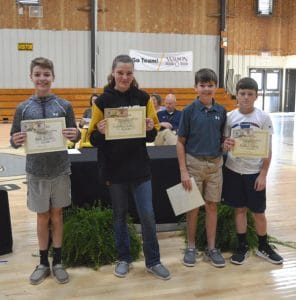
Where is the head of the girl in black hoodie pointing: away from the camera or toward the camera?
toward the camera

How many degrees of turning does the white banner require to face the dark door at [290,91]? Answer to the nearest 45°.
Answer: approximately 135° to its left

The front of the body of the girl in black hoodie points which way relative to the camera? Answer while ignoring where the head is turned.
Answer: toward the camera

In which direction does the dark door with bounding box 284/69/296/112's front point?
toward the camera

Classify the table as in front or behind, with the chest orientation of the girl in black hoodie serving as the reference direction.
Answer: behind

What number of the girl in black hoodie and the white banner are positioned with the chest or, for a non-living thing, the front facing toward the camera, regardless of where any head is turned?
2

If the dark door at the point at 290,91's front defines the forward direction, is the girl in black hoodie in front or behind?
in front

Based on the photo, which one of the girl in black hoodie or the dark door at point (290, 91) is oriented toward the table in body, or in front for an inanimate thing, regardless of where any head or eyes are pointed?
the dark door

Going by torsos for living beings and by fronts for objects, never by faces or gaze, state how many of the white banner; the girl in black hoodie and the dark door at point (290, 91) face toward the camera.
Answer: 3

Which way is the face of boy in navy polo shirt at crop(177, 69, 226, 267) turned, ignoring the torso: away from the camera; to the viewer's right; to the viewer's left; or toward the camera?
toward the camera

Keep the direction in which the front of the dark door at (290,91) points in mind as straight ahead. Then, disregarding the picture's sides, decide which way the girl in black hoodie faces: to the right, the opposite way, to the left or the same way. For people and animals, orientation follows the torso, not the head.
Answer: the same way

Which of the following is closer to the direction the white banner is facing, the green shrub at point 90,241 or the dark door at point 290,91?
the green shrub

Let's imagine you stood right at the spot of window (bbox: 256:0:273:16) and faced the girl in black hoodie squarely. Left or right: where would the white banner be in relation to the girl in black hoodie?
right

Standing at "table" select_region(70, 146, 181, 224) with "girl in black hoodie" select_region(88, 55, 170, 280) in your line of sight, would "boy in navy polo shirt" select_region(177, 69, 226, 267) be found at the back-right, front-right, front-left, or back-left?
front-left

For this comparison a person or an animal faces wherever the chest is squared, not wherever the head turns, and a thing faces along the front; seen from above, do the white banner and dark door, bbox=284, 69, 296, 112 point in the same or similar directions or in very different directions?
same or similar directions
